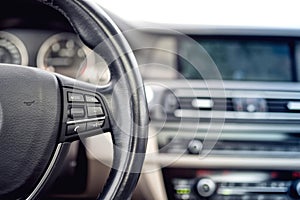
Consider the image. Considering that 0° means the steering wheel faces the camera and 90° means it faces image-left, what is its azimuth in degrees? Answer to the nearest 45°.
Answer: approximately 0°
